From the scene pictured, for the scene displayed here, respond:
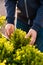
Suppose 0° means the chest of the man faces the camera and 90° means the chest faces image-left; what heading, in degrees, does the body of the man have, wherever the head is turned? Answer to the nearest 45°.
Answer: approximately 45°
